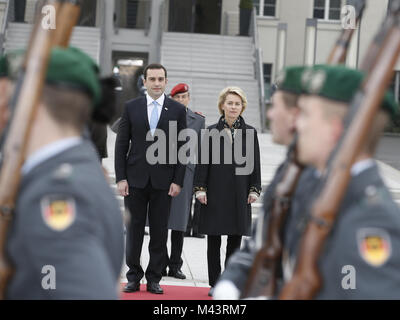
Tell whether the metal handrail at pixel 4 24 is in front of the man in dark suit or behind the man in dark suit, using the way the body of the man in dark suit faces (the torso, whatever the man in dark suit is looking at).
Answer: behind

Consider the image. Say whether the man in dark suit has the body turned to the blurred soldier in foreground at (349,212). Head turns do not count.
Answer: yes

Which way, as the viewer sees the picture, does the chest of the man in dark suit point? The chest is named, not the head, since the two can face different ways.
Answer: toward the camera

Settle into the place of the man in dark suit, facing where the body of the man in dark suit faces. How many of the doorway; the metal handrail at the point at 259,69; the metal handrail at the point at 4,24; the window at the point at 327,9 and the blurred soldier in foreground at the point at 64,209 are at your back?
4

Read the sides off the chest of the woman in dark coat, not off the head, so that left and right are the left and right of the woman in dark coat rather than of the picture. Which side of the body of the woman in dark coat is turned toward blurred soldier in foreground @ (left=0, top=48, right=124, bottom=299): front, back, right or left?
front

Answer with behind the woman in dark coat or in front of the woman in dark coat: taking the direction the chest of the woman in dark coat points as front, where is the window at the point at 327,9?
behind

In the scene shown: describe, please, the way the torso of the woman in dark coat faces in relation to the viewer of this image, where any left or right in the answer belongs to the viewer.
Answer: facing the viewer

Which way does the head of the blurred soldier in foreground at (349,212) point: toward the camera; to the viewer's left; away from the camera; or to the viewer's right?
to the viewer's left

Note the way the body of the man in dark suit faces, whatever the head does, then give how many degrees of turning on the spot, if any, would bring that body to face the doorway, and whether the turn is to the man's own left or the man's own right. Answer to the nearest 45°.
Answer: approximately 180°

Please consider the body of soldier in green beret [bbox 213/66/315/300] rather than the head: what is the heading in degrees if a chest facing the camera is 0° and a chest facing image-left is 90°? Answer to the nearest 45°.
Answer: approximately 90°

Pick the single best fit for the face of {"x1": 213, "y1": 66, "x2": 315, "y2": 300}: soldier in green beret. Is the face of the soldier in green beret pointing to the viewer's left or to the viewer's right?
to the viewer's left

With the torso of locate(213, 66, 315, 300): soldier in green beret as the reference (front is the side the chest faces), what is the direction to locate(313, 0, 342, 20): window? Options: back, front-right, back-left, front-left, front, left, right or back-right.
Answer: right

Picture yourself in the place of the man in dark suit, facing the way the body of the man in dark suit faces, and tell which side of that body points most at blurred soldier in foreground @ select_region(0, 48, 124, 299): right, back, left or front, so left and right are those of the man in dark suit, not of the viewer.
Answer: front

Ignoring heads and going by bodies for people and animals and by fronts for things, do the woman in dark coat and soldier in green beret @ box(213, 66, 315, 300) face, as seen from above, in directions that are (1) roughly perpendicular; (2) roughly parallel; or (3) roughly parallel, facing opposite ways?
roughly perpendicular

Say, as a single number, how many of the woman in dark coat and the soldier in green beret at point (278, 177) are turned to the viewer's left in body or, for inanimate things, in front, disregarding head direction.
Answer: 1

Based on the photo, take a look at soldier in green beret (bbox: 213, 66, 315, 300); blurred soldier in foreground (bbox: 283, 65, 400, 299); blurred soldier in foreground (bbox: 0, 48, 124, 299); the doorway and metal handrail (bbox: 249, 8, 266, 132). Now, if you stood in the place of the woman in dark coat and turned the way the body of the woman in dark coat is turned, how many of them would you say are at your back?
2

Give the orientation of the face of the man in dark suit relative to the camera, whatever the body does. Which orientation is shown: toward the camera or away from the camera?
toward the camera
